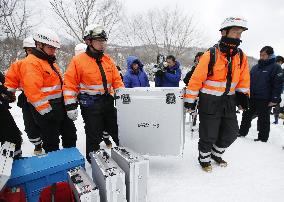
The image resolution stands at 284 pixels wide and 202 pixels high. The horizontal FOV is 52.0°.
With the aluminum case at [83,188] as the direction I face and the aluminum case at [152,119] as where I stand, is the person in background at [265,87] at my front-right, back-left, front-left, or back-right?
back-left

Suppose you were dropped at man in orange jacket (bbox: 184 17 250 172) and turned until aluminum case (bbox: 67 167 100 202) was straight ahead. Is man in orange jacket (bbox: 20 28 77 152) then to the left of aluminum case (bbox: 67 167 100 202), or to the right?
right

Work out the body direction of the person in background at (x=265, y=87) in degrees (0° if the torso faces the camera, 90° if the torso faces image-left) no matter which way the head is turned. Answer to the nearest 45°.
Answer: approximately 45°

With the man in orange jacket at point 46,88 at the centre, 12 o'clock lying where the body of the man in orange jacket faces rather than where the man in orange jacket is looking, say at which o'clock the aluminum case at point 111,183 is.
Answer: The aluminum case is roughly at 1 o'clock from the man in orange jacket.

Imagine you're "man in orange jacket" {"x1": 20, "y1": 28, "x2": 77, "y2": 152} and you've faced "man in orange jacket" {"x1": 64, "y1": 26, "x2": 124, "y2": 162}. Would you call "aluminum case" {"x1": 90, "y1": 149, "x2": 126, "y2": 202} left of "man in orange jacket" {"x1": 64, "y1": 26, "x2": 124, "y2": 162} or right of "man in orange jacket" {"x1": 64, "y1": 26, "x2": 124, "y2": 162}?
right

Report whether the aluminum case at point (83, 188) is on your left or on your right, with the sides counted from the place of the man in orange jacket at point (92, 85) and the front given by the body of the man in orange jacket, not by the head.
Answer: on your right

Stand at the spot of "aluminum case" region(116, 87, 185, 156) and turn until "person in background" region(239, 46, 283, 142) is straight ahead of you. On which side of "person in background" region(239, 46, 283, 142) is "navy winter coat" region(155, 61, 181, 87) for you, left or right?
left
